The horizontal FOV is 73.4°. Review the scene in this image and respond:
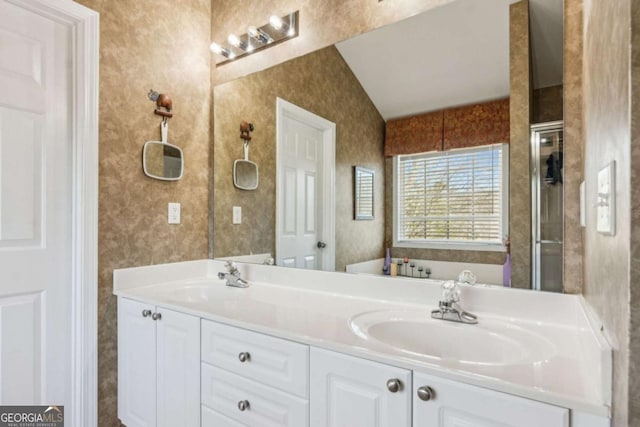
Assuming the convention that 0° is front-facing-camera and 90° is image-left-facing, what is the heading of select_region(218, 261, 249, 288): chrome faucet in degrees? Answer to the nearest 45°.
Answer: approximately 45°

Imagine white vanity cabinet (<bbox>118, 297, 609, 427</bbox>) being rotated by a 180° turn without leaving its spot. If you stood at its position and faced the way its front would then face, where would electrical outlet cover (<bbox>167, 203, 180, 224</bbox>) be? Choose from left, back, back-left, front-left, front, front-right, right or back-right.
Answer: left

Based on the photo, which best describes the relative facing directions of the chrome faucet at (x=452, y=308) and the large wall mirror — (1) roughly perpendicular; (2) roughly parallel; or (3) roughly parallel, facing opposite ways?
roughly parallel

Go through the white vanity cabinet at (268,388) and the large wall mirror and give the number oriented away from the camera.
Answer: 0

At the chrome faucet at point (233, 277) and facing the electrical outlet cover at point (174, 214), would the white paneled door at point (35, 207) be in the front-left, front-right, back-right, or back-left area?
front-left

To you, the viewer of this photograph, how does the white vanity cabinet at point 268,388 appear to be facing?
facing the viewer and to the left of the viewer

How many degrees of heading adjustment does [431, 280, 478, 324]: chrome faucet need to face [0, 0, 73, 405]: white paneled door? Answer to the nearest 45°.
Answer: approximately 45° to its right

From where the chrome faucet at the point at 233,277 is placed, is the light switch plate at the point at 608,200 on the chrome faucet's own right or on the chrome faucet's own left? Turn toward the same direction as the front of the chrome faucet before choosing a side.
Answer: on the chrome faucet's own left
